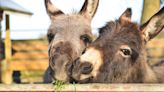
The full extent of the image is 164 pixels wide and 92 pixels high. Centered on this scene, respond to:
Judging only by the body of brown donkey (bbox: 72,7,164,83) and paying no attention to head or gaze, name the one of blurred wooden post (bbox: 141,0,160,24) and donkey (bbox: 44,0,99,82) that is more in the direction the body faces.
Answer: the donkey

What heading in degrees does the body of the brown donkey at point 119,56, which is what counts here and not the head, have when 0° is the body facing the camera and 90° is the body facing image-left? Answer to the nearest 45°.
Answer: approximately 45°

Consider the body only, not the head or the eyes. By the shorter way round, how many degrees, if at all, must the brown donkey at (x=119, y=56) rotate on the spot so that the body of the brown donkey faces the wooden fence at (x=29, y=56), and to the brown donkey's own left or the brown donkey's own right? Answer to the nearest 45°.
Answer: approximately 90° to the brown donkey's own right

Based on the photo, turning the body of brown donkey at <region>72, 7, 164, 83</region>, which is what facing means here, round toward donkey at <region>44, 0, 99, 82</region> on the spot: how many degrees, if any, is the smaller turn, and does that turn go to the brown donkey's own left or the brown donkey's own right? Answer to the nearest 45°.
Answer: approximately 90° to the brown donkey's own right

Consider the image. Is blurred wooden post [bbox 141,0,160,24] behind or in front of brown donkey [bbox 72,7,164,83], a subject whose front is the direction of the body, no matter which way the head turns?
behind

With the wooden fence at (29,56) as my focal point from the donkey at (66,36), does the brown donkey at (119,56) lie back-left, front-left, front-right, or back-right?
back-right
